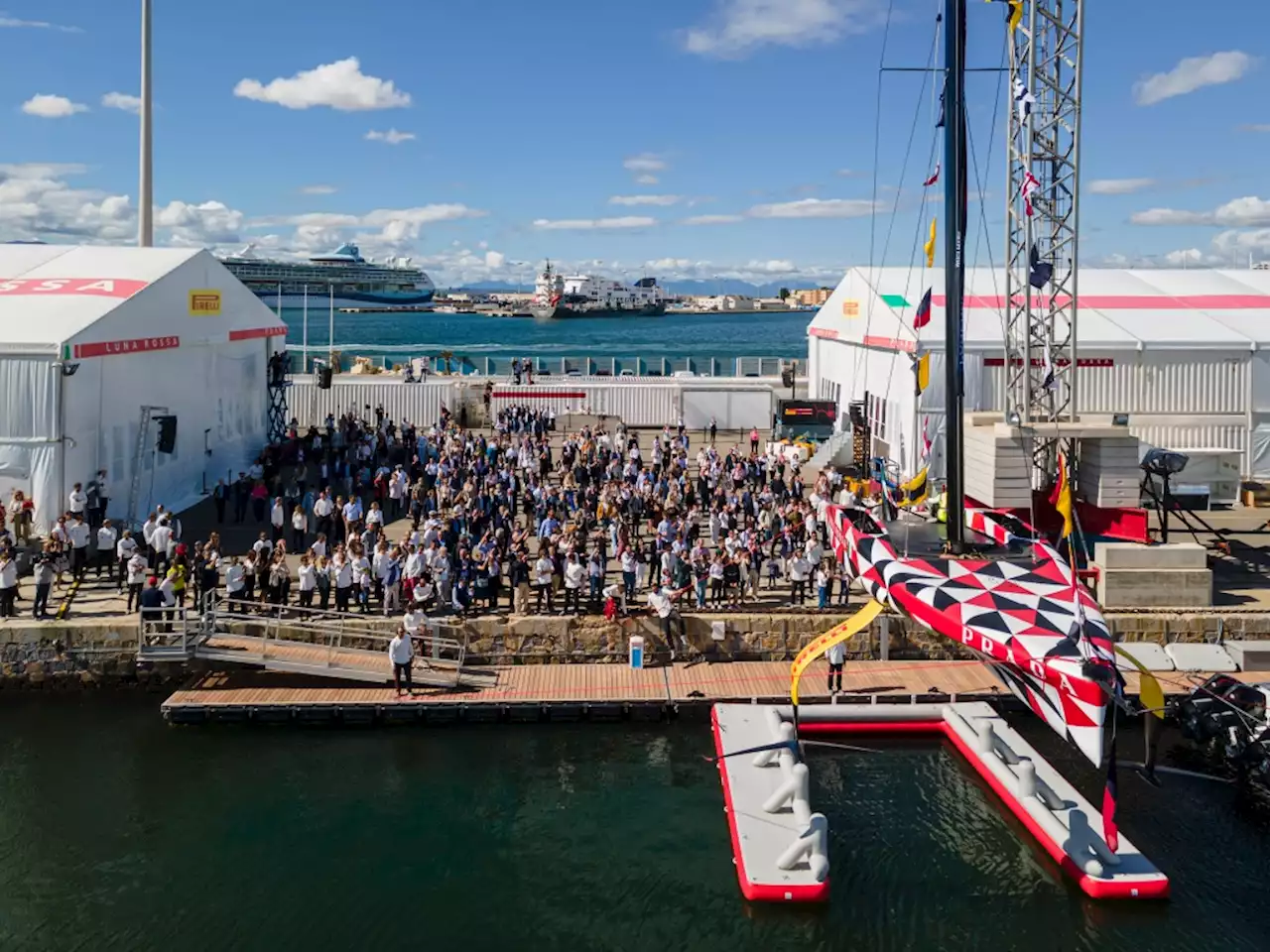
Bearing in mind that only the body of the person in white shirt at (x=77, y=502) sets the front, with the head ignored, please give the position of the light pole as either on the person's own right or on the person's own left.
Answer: on the person's own left

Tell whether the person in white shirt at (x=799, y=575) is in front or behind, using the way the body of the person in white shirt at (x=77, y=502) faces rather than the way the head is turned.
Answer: in front

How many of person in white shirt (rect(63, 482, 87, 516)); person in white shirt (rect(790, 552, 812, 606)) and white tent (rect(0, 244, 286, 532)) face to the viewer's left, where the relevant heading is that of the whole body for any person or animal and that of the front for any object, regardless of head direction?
0

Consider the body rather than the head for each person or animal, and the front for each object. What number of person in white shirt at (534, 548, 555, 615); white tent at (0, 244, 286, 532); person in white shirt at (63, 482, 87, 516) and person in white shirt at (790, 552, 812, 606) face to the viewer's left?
0

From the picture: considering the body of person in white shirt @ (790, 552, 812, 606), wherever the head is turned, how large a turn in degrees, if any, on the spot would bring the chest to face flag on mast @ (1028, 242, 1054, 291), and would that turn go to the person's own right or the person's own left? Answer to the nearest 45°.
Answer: approximately 90° to the person's own left

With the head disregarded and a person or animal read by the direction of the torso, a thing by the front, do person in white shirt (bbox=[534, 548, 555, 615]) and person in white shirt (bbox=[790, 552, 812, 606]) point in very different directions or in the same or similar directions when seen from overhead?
same or similar directions

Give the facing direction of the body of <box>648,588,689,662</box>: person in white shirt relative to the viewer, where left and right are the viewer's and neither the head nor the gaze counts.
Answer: facing the viewer

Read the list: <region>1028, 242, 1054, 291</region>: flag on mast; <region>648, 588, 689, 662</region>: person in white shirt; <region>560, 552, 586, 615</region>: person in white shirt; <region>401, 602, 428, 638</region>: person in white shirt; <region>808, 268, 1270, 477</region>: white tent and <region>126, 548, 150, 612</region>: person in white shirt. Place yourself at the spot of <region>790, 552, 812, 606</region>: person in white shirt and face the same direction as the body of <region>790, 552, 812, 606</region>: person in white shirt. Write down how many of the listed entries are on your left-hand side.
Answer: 2

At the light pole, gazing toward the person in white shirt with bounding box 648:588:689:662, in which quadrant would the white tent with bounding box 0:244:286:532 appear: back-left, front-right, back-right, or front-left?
front-right

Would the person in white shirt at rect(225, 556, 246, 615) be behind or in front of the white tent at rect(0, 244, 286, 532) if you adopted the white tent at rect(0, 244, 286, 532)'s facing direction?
in front

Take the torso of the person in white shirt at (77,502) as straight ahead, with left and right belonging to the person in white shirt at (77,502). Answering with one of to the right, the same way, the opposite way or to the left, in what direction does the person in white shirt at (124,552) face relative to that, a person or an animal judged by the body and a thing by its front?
the same way

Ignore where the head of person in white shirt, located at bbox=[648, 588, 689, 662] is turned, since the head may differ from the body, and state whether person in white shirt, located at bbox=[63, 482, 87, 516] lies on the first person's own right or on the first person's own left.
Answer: on the first person's own right

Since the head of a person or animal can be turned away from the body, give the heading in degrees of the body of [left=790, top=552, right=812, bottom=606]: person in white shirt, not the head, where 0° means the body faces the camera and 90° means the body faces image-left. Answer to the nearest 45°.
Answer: approximately 315°

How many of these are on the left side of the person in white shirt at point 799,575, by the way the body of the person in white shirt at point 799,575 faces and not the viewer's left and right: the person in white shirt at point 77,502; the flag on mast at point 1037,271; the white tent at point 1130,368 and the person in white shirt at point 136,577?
2

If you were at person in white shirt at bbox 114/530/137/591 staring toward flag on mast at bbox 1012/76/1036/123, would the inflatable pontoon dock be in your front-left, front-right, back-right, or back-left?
front-right

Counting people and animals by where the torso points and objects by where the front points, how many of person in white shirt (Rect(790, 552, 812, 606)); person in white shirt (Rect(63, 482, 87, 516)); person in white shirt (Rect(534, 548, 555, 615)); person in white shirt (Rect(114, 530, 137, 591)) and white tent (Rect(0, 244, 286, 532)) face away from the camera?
0

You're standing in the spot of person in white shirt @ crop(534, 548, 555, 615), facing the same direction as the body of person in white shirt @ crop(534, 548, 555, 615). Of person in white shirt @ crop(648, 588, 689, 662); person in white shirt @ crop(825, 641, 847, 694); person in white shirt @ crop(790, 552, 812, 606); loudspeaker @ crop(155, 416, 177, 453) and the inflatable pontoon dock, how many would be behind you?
1

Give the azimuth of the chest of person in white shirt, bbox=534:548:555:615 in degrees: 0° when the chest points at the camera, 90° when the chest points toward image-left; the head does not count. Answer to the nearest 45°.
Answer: approximately 315°
